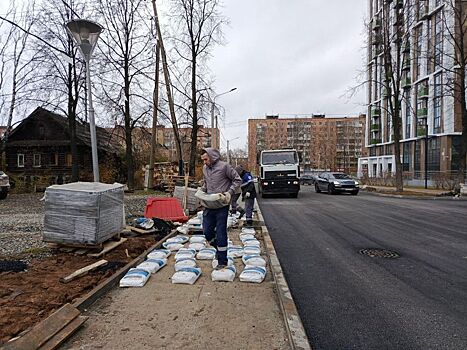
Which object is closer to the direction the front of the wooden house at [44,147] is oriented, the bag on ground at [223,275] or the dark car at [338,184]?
the bag on ground

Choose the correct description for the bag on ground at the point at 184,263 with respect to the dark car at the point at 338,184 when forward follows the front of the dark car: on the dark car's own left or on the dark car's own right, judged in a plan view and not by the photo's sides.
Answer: on the dark car's own right

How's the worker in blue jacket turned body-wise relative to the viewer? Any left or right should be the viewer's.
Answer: facing to the left of the viewer

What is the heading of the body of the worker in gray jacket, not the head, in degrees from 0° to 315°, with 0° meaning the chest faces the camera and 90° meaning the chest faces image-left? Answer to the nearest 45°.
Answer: approximately 45°

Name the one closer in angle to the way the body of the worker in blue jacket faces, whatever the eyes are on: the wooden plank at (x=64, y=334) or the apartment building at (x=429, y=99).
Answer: the wooden plank

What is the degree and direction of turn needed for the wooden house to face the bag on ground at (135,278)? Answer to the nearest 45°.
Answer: approximately 45° to its left

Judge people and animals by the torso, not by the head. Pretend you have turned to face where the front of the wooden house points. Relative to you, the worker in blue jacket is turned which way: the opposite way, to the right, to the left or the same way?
to the right
